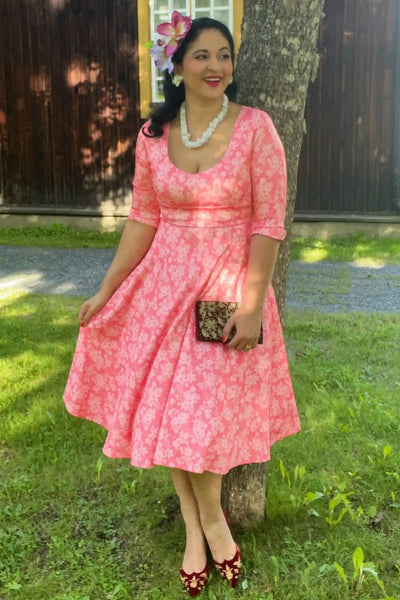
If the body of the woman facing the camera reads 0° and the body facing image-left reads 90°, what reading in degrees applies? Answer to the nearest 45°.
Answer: approximately 0°

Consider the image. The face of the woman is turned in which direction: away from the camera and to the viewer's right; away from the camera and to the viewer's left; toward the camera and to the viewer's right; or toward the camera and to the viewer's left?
toward the camera and to the viewer's right
